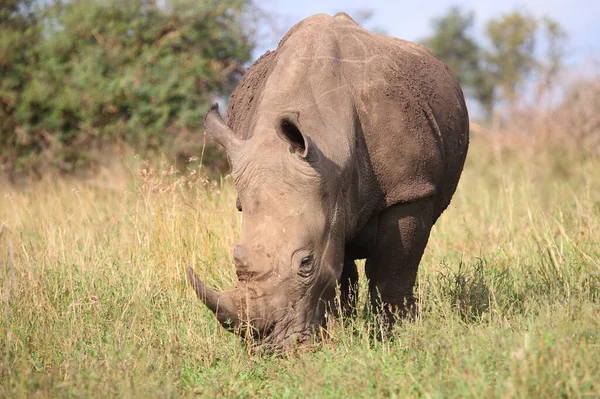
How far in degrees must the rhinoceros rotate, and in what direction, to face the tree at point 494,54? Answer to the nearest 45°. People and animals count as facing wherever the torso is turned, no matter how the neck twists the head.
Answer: approximately 135° to its right

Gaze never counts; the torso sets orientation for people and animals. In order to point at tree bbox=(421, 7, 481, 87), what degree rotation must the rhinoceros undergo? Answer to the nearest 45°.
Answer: approximately 135° to its right

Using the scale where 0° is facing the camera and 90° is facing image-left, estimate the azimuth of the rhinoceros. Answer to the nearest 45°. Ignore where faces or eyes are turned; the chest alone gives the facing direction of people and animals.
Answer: approximately 45°

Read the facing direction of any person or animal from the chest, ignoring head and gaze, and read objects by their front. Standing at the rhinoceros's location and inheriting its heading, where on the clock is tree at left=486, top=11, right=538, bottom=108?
The tree is roughly at 5 o'clock from the rhinoceros.
